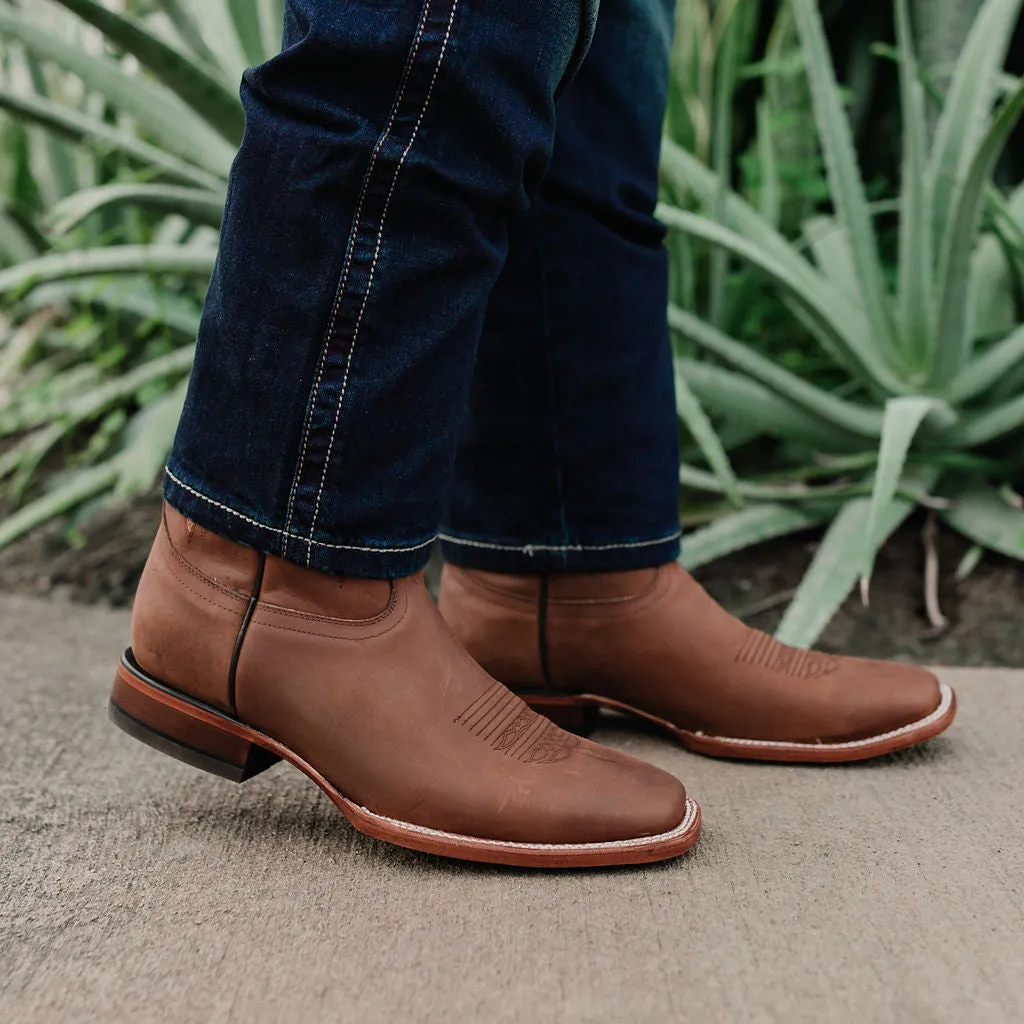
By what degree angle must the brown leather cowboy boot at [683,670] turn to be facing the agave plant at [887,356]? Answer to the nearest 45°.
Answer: approximately 90° to its left

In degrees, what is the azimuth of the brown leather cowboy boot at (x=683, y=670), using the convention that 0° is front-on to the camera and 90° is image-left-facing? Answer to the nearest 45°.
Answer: approximately 270°

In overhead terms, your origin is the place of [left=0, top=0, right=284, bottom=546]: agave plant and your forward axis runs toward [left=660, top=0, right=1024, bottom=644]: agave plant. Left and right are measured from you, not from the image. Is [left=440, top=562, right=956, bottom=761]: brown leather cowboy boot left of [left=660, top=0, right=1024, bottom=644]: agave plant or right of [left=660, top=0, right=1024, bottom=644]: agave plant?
right

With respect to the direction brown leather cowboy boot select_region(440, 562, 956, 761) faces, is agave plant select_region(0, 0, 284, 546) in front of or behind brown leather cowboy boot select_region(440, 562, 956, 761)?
behind
